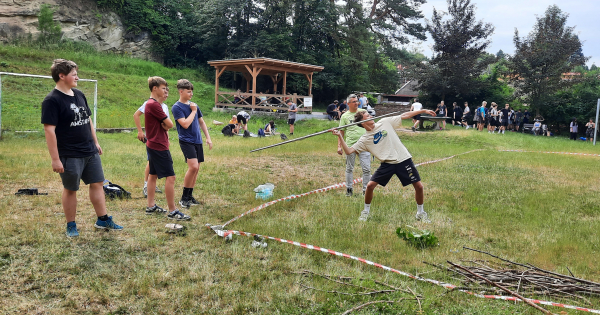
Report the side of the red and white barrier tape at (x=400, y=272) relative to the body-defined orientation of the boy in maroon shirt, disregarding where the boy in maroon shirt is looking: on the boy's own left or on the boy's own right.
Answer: on the boy's own right

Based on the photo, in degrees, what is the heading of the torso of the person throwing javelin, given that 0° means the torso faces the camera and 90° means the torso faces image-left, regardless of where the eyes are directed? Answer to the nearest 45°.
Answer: approximately 0°

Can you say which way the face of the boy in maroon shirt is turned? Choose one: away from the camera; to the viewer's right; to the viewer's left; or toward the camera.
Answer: to the viewer's right

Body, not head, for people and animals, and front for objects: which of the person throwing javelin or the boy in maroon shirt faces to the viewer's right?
the boy in maroon shirt

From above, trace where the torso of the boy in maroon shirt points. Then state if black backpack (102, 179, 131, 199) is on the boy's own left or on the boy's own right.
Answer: on the boy's own left

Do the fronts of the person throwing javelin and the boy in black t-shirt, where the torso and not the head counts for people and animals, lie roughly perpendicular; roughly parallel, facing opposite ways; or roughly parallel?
roughly perpendicular

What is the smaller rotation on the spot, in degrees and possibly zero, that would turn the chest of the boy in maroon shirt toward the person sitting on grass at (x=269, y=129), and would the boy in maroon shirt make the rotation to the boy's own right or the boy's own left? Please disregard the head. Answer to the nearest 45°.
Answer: approximately 90° to the boy's own left

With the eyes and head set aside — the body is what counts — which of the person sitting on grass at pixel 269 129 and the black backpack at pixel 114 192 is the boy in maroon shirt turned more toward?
the person sitting on grass

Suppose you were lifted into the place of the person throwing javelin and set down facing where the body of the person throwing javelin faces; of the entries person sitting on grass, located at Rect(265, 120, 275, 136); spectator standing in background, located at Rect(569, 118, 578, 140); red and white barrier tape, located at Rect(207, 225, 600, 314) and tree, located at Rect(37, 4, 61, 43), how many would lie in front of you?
1

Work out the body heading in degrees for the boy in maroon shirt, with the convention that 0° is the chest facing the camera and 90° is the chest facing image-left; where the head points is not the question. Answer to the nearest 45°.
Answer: approximately 270°

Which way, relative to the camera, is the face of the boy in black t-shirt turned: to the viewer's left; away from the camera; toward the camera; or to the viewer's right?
to the viewer's right
